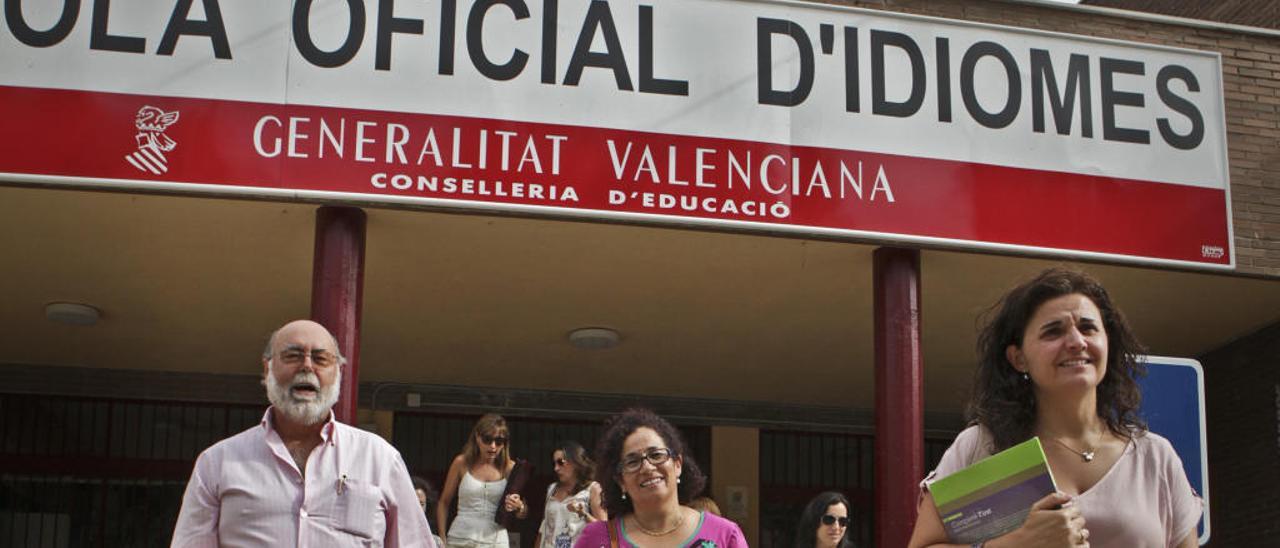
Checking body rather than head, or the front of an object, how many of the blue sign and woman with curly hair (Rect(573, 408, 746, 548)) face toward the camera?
2

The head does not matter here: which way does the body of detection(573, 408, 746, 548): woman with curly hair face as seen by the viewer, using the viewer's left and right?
facing the viewer

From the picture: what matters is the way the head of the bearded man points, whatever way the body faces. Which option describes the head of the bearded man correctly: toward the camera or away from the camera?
toward the camera

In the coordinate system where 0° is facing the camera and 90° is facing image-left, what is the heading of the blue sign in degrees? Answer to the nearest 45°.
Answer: approximately 0°

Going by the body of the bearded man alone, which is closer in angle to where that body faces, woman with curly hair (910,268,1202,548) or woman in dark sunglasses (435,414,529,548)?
the woman with curly hair

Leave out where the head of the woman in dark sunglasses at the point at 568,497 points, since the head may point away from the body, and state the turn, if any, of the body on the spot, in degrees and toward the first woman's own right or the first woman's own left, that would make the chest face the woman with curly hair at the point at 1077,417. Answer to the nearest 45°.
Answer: approximately 45° to the first woman's own left

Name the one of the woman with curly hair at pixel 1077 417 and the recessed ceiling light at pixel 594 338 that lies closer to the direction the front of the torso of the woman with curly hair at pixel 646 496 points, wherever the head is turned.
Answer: the woman with curly hair

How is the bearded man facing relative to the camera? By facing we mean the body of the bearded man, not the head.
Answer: toward the camera

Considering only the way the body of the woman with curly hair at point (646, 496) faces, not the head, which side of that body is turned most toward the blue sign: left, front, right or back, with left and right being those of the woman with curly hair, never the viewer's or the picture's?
left

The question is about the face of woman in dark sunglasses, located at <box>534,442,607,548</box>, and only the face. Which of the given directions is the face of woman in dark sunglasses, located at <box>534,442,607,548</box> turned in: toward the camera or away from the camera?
toward the camera

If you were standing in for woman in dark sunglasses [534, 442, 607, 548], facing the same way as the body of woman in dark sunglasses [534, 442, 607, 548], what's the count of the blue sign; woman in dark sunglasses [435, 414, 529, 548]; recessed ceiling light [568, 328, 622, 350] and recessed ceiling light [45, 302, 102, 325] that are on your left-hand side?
1

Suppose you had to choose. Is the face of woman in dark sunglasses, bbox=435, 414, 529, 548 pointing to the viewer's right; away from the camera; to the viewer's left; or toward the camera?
toward the camera

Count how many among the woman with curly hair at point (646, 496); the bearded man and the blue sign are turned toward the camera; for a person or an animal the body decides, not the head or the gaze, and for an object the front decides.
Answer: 3

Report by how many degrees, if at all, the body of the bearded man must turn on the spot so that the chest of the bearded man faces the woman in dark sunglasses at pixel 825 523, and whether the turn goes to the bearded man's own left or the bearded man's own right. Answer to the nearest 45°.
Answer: approximately 135° to the bearded man's own left
